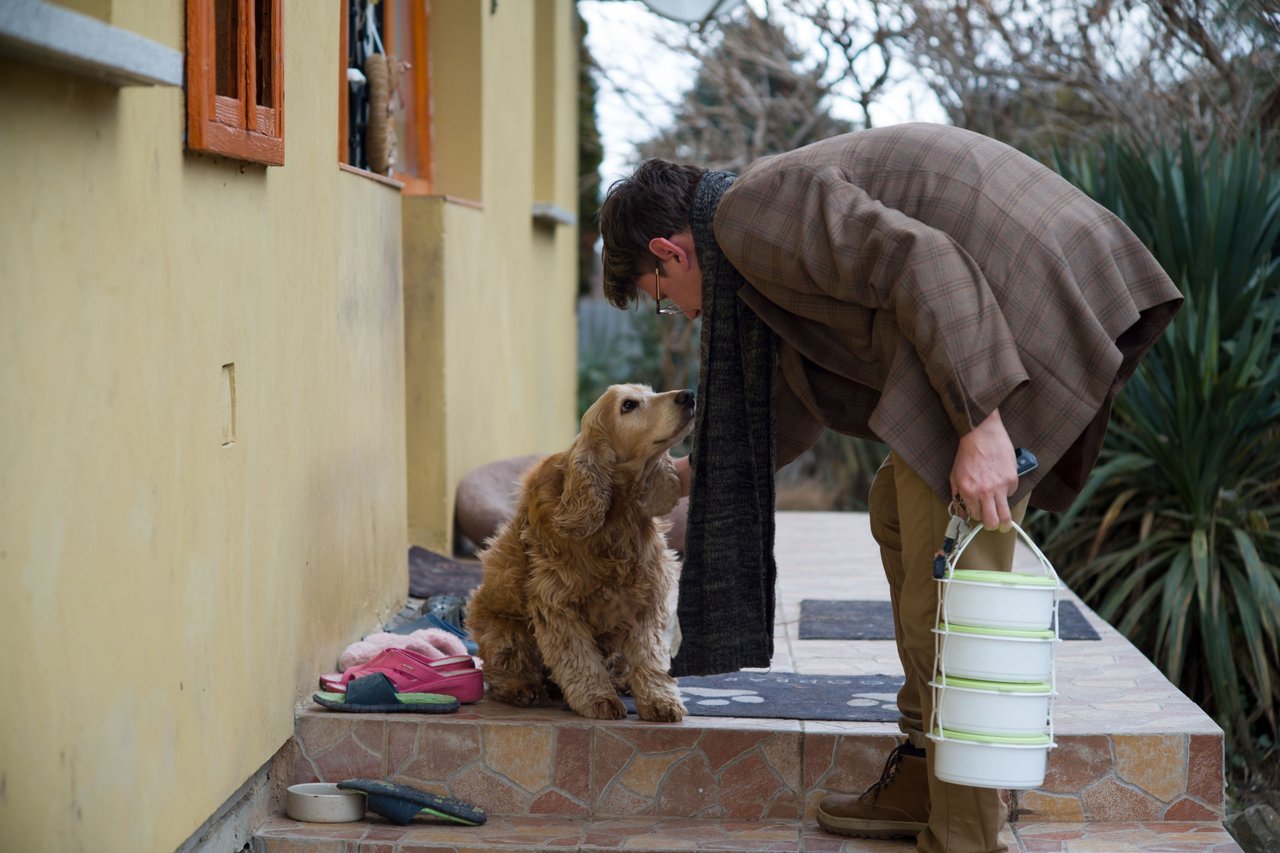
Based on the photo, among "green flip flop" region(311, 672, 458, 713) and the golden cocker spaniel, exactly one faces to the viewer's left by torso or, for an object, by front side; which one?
the green flip flop

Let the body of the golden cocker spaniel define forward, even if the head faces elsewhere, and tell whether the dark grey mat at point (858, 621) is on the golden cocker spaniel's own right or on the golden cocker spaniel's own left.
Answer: on the golden cocker spaniel's own left

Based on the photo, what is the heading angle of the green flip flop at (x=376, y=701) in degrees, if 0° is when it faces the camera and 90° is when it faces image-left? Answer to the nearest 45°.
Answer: approximately 90°

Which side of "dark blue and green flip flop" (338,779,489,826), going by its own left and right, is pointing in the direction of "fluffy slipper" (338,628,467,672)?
right

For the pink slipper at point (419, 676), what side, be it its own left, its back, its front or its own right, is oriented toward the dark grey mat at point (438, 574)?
right

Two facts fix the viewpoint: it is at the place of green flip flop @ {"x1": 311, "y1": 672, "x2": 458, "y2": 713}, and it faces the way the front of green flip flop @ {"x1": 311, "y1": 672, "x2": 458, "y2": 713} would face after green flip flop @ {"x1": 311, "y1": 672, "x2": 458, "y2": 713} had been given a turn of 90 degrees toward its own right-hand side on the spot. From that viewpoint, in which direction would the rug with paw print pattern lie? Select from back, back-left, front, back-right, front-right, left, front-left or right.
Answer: right

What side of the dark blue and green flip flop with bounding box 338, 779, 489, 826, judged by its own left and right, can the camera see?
left
